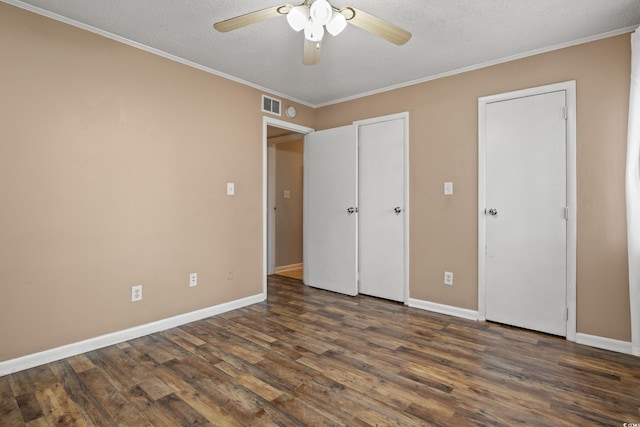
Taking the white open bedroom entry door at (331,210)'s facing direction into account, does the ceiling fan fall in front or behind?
in front

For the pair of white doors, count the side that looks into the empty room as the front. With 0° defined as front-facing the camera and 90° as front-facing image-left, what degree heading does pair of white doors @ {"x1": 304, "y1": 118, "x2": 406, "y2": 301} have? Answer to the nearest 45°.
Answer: approximately 45°

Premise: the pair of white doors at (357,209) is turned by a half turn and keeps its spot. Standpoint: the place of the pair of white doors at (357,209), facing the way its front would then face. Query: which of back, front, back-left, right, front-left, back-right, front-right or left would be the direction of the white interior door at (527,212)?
right

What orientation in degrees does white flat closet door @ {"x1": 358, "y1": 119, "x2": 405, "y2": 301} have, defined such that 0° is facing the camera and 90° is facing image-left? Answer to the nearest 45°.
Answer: approximately 45°

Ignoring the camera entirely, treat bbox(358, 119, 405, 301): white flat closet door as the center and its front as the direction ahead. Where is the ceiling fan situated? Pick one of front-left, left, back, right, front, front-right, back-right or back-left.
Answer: front-left

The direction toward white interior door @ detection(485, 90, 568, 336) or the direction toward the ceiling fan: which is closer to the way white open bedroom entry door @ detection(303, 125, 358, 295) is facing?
the ceiling fan

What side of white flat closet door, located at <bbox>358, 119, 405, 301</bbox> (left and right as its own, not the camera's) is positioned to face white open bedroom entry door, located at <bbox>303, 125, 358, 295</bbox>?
right

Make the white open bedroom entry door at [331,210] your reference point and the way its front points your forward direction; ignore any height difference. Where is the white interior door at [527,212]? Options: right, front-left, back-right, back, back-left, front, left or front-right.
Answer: left

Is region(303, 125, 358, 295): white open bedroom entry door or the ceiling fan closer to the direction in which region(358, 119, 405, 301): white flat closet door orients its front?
the ceiling fan
